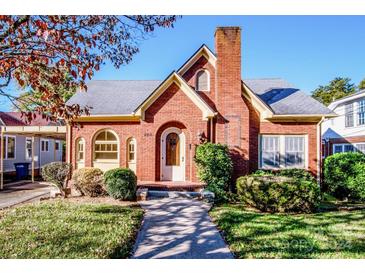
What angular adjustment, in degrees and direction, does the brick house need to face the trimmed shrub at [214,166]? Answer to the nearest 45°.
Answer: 0° — it already faces it

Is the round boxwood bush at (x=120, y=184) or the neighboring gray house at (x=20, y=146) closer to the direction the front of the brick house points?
the round boxwood bush

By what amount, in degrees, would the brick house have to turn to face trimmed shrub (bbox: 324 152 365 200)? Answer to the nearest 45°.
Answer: approximately 90° to its left

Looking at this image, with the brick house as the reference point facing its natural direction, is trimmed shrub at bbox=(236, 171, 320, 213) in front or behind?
in front

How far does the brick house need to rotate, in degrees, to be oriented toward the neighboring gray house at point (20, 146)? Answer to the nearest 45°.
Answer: approximately 135° to its right

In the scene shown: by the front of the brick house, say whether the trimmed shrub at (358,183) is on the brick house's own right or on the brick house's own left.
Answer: on the brick house's own left

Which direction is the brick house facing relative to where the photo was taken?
toward the camera

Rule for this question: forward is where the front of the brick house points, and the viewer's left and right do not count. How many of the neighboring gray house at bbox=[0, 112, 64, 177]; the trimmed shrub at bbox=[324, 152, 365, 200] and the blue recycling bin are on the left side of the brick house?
1
